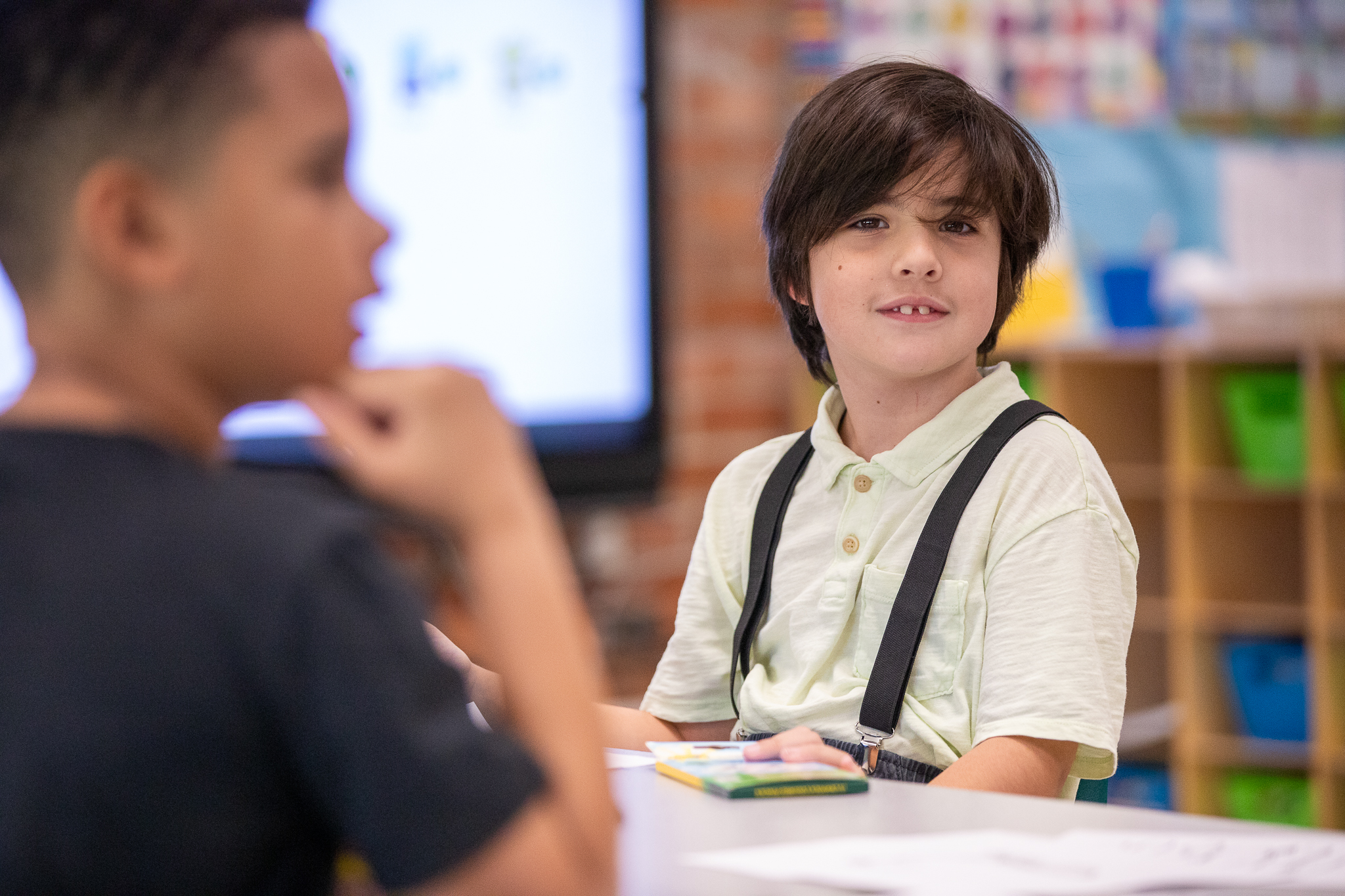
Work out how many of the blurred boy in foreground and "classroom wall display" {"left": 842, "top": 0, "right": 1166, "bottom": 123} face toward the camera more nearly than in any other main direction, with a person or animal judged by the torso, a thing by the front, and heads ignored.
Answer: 1

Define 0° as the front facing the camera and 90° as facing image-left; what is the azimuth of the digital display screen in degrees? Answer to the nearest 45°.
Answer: approximately 0°

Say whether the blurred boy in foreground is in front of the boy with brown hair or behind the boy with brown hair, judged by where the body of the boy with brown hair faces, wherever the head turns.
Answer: in front

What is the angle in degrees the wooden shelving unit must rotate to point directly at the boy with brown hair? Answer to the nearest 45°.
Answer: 0° — it already faces them

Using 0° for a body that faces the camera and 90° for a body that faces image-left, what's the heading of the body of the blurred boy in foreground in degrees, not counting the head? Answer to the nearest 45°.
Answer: approximately 225°

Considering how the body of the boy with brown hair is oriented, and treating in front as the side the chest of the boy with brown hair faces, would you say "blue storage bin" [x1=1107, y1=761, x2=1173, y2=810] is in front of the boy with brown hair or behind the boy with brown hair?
behind

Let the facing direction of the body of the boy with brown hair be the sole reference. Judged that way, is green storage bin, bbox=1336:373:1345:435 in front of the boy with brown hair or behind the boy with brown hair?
behind

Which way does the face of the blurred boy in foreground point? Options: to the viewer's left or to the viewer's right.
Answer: to the viewer's right

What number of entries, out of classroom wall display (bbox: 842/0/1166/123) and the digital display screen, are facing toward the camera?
2
